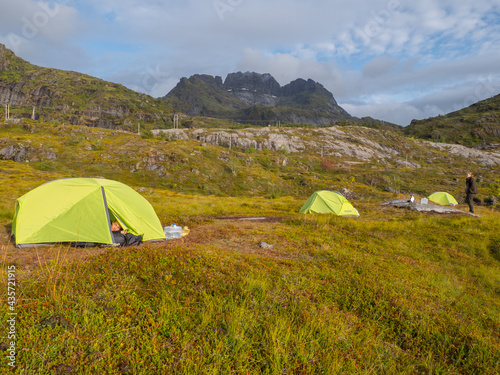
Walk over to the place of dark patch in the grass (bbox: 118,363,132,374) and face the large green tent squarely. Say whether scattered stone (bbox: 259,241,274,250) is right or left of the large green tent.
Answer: right

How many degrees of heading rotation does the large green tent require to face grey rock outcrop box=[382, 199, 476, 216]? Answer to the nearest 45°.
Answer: approximately 45° to its left

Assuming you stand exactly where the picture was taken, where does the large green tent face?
facing the viewer and to the right of the viewer

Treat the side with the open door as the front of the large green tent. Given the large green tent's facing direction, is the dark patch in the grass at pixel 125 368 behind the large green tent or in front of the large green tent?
in front

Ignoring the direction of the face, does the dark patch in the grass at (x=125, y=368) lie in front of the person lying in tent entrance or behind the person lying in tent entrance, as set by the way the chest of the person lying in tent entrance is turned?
in front

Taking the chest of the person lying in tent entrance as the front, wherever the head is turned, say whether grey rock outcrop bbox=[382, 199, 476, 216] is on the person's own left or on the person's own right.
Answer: on the person's own left

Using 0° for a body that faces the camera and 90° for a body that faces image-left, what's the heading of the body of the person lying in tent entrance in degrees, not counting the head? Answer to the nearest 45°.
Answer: approximately 315°

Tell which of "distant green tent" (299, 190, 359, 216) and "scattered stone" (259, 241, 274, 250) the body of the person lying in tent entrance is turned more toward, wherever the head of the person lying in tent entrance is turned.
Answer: the scattered stone

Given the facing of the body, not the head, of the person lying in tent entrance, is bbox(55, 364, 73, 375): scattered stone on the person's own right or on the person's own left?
on the person's own right

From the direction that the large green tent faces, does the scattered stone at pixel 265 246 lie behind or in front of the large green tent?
in front

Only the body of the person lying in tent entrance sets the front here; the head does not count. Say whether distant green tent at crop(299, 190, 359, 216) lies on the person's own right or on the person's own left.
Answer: on the person's own left

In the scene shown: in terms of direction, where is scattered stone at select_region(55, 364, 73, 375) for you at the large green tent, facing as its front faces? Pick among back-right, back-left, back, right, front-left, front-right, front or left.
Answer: front-right
